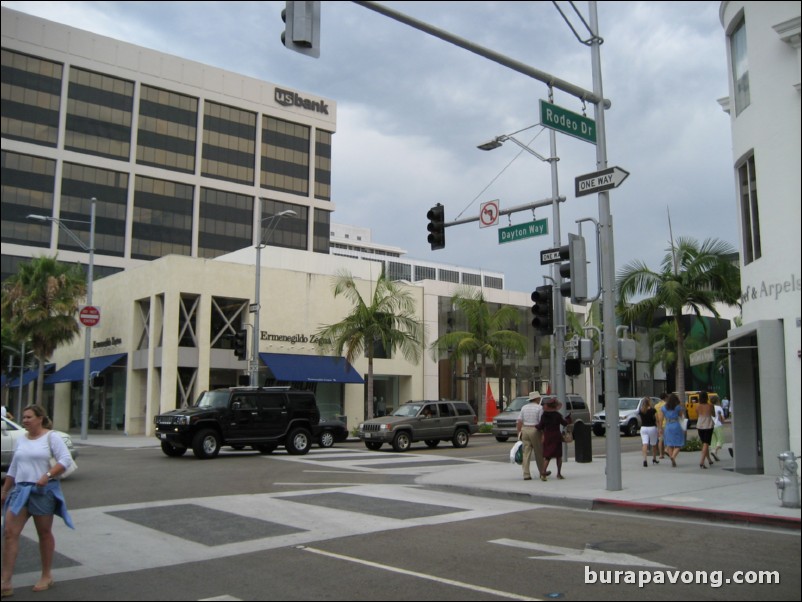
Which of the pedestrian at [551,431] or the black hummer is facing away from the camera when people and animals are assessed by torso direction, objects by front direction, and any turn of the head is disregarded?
the pedestrian

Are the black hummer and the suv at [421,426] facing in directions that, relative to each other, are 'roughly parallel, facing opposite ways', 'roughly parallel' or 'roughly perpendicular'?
roughly parallel

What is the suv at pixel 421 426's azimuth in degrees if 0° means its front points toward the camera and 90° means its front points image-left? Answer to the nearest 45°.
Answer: approximately 45°

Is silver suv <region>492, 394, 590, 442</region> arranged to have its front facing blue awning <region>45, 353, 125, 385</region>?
no

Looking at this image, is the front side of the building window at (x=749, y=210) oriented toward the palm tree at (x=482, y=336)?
no

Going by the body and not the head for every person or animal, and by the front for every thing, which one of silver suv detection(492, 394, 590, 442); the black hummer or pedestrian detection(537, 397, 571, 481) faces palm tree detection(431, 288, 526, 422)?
the pedestrian

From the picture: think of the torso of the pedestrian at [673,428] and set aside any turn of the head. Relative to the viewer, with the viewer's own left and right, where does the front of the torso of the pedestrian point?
facing away from the viewer

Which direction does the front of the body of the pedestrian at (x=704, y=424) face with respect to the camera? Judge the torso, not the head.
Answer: away from the camera

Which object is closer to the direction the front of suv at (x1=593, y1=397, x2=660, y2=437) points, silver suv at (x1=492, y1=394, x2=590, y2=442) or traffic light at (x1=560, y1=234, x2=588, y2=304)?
the silver suv

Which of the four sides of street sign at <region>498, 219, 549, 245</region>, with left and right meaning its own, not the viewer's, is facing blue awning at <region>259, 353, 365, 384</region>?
right

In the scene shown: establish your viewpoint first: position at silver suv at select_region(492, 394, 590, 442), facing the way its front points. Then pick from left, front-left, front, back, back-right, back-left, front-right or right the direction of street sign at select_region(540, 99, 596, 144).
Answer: front-left
